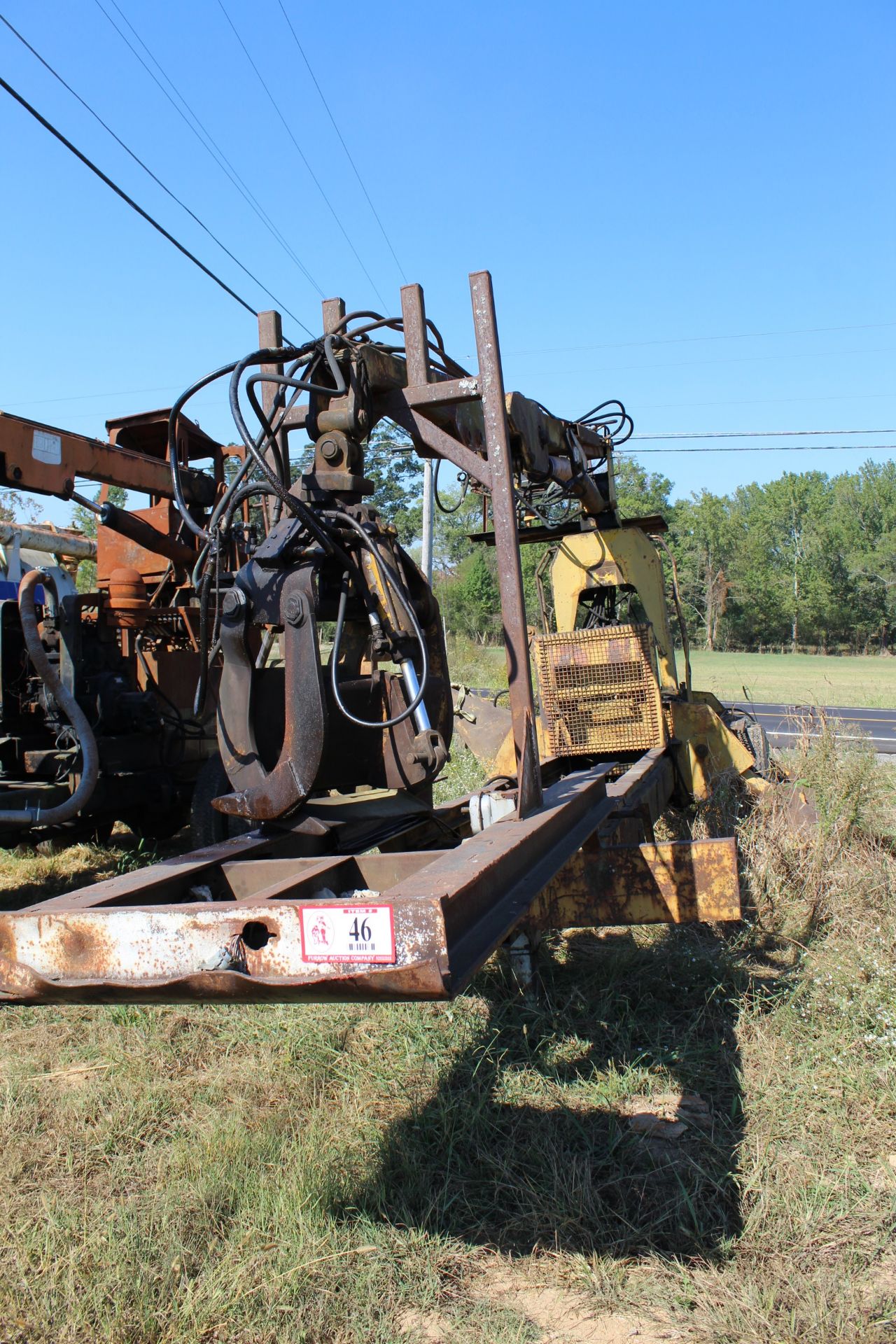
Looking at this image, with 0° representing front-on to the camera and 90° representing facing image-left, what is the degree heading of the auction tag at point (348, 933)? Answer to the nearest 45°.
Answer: approximately 0°

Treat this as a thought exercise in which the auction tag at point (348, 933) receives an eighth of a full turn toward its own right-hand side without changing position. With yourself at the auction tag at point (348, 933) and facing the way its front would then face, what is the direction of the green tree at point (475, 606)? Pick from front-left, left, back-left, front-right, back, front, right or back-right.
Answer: back-right

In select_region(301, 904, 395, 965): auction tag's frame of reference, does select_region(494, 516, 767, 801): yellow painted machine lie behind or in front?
behind
